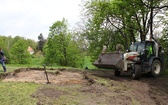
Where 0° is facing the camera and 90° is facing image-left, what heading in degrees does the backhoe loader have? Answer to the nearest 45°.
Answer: approximately 45°

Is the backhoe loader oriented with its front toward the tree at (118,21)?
no
